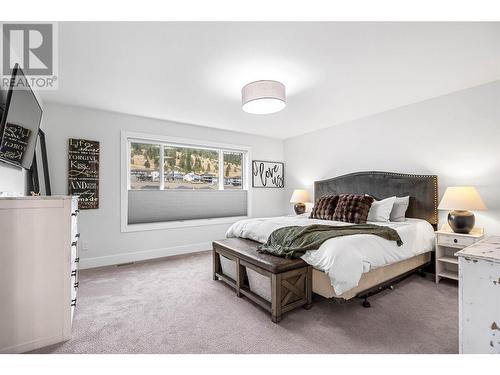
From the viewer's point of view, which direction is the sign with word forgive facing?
toward the camera

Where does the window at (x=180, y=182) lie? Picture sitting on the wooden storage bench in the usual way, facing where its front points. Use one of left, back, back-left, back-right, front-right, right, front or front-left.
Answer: right

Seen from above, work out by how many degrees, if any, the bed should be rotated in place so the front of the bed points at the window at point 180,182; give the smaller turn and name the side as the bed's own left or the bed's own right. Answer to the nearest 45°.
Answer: approximately 45° to the bed's own right

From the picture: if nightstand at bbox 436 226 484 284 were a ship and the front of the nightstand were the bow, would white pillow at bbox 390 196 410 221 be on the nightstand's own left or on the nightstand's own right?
on the nightstand's own right

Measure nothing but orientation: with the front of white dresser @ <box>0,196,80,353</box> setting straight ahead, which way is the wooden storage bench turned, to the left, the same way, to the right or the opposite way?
the opposite way

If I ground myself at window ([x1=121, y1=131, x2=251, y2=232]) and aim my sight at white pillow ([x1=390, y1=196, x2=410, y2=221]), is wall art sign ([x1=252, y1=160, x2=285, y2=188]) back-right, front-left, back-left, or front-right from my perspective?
front-left

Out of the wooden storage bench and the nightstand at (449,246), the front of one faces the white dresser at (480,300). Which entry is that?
the nightstand

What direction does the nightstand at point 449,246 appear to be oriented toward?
toward the camera

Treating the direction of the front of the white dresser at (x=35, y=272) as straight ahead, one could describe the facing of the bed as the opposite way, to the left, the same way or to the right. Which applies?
the opposite way

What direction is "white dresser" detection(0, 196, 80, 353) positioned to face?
to the viewer's right

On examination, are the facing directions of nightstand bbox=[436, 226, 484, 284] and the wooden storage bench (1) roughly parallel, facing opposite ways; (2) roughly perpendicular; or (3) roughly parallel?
roughly parallel

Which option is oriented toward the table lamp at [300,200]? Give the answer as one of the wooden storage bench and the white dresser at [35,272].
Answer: the white dresser
